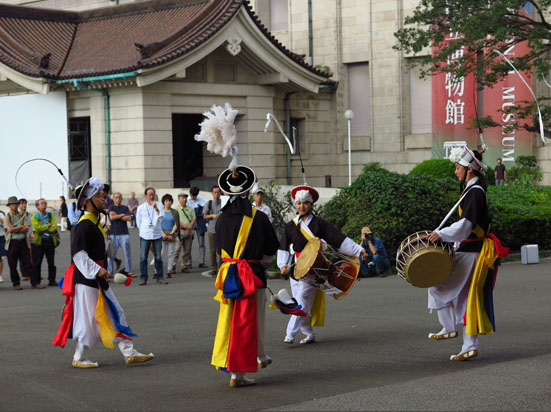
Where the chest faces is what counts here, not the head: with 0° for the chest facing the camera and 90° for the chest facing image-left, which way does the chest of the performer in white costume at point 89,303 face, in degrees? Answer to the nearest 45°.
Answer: approximately 270°

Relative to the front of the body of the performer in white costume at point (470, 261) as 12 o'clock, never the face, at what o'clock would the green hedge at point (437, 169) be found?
The green hedge is roughly at 3 o'clock from the performer in white costume.

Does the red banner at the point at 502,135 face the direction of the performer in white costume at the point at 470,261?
yes

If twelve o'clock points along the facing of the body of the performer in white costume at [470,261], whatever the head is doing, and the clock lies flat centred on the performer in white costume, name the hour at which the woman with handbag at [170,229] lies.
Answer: The woman with handbag is roughly at 2 o'clock from the performer in white costume.

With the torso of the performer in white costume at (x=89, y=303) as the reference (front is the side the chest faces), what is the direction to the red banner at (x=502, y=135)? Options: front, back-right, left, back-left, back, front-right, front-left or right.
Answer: front-left

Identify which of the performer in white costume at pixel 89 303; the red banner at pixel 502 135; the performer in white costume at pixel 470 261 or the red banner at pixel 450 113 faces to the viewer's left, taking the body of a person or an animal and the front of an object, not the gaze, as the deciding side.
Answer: the performer in white costume at pixel 470 261

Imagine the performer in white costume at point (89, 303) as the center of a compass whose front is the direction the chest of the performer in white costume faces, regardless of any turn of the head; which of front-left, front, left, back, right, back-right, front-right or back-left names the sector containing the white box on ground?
front-left

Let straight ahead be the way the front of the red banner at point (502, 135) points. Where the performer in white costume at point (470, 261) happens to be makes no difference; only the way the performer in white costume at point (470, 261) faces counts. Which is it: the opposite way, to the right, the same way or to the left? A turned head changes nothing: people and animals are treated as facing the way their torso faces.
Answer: to the right

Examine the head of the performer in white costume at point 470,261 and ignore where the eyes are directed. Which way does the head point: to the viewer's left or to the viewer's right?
to the viewer's left

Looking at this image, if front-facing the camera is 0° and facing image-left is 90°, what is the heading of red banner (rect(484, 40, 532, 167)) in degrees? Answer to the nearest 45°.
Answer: approximately 0°

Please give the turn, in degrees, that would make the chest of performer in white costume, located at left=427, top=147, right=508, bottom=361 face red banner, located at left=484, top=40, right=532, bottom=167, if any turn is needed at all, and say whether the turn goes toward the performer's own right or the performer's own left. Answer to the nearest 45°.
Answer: approximately 90° to the performer's own right

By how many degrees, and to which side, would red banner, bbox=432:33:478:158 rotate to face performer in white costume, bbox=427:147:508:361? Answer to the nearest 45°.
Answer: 0° — it already faces them

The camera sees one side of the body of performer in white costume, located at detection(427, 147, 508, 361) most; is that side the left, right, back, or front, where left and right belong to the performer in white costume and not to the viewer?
left
